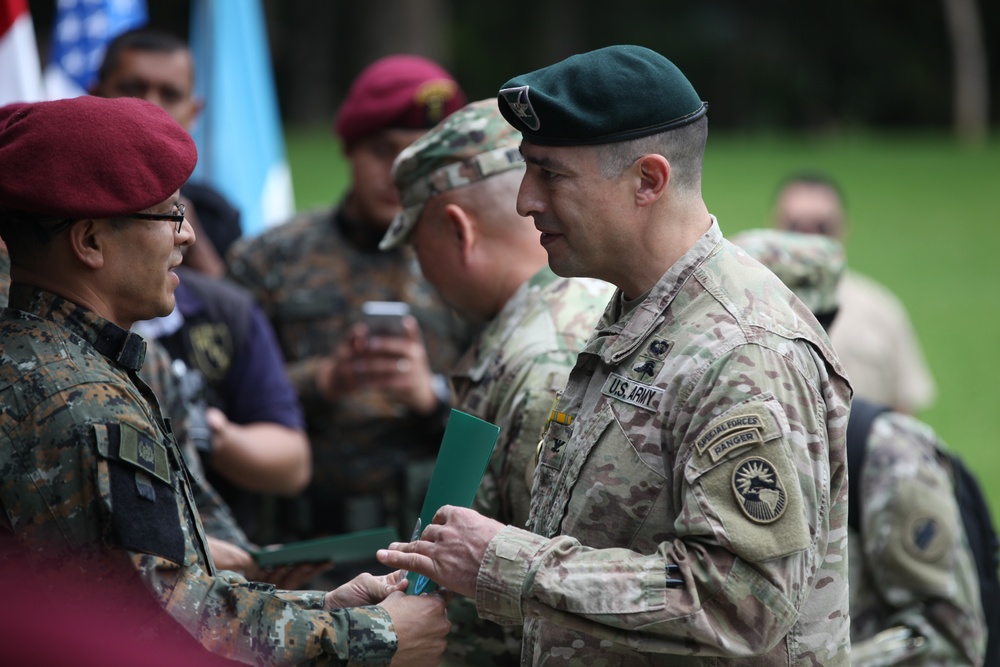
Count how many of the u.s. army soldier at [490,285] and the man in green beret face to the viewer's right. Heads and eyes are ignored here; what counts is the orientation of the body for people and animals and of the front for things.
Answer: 0

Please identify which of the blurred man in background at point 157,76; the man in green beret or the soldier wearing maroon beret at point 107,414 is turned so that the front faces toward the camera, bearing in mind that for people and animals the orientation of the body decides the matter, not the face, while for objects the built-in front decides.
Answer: the blurred man in background

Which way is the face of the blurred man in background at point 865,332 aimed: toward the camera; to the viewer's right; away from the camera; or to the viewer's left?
toward the camera

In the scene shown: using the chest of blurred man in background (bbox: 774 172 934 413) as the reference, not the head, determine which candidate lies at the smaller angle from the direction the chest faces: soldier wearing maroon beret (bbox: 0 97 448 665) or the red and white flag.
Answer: the soldier wearing maroon beret

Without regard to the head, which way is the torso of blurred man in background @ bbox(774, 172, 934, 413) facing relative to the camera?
toward the camera

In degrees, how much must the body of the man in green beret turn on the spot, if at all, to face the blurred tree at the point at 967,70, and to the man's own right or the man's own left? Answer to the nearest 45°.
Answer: approximately 90° to the man's own right

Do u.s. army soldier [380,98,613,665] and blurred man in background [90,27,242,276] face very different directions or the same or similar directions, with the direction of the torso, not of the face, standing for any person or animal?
very different directions

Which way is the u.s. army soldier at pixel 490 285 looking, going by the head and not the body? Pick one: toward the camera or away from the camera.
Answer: away from the camera

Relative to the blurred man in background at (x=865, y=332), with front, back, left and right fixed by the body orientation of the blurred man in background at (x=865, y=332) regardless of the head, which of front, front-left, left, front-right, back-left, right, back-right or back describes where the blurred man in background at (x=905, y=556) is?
front

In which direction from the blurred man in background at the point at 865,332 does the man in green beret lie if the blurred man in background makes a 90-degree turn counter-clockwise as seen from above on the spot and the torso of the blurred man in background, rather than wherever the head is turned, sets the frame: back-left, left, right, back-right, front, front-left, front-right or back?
right

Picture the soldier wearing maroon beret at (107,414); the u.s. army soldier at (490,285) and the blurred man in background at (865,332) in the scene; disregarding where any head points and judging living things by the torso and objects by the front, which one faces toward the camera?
the blurred man in background

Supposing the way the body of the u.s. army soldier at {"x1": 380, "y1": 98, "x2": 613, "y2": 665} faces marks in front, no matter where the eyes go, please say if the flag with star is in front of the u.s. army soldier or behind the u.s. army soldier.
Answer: in front

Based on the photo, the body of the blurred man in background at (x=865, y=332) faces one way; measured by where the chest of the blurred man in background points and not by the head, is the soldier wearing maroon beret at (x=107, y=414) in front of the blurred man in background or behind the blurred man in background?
in front

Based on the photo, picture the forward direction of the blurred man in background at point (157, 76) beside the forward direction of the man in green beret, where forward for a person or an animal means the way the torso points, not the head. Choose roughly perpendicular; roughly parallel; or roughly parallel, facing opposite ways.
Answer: roughly perpendicular

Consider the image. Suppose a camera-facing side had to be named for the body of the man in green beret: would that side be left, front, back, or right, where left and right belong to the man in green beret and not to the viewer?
left

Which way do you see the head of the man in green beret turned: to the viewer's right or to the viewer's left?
to the viewer's left

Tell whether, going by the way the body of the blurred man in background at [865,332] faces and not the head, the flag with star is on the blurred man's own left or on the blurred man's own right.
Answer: on the blurred man's own right

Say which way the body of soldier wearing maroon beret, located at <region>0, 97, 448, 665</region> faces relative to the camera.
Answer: to the viewer's right
